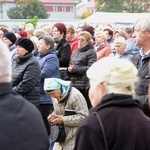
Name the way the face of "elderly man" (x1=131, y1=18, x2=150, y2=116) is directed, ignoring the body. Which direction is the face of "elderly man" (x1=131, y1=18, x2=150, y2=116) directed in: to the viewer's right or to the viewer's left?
to the viewer's left

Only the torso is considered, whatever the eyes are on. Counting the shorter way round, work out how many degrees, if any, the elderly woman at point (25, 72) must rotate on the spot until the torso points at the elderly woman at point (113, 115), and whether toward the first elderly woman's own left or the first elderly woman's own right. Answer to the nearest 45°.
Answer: approximately 45° to the first elderly woman's own left

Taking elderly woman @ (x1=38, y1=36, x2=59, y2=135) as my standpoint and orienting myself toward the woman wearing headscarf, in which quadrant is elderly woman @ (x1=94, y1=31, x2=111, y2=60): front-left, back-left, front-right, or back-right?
back-left

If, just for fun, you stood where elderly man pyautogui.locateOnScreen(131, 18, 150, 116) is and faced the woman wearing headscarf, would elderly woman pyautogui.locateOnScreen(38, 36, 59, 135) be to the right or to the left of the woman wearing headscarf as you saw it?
right
